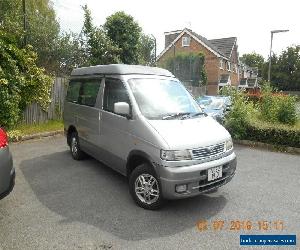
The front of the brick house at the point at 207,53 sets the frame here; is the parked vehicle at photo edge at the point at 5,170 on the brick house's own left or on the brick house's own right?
on the brick house's own right

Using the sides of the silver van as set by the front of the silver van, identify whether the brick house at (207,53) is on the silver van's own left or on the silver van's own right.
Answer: on the silver van's own left

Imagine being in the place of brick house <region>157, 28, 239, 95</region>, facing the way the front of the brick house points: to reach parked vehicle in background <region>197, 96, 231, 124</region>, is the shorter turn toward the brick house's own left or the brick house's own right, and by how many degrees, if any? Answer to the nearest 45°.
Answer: approximately 45° to the brick house's own right

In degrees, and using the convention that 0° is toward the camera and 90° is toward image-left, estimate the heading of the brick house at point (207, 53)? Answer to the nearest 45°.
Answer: approximately 315°

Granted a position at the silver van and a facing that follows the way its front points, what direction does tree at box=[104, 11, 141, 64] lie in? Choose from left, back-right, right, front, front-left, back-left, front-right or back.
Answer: back-left

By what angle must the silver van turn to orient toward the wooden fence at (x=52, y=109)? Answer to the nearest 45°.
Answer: approximately 180°

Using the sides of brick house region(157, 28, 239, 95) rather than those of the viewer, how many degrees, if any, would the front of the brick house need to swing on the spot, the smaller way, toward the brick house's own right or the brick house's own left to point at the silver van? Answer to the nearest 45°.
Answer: approximately 45° to the brick house's own right

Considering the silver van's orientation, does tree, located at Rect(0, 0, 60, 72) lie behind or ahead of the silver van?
behind

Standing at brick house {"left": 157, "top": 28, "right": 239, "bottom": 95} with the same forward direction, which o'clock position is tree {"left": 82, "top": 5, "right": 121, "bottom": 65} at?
The tree is roughly at 2 o'clock from the brick house.

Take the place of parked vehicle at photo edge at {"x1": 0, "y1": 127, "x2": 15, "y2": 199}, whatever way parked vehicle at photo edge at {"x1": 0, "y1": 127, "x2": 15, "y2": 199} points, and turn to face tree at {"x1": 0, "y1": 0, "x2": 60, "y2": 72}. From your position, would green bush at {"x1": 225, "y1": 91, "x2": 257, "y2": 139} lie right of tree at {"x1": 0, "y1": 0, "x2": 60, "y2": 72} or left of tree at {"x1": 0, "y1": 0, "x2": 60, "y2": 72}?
right
